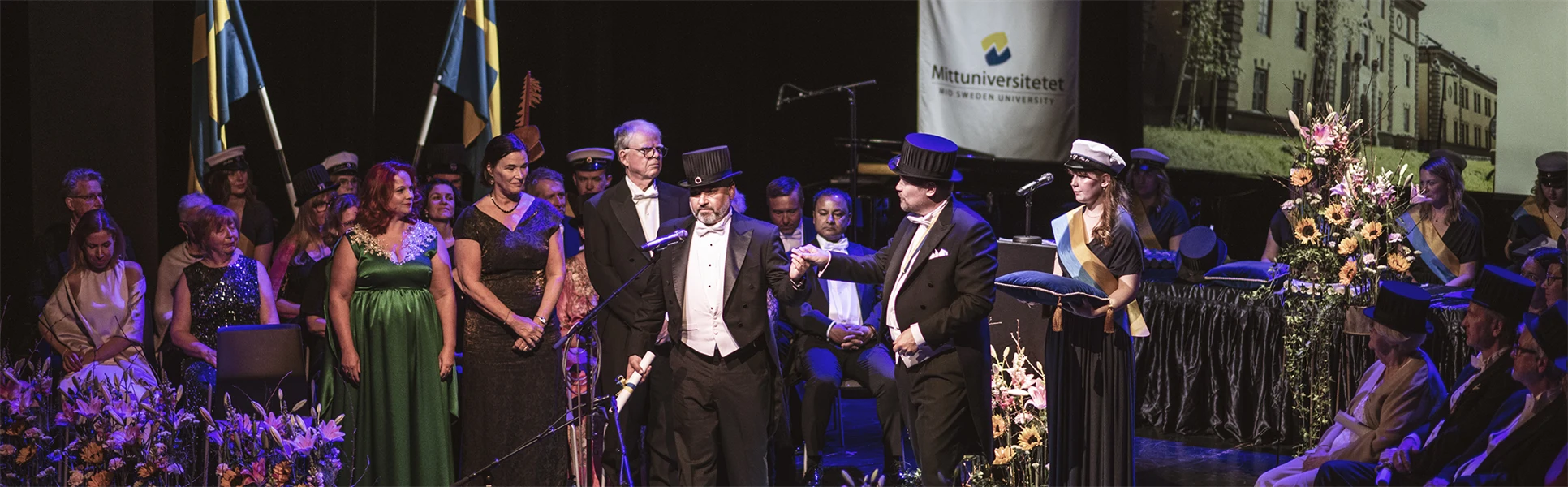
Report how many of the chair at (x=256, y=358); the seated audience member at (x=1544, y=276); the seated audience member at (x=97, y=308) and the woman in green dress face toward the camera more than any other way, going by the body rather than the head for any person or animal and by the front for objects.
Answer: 2

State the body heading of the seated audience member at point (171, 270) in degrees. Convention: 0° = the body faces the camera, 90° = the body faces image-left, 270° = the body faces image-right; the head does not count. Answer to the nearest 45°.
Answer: approximately 315°

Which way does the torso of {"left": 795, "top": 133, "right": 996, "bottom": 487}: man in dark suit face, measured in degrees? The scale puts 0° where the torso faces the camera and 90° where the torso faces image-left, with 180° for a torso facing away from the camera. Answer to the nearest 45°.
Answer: approximately 45°

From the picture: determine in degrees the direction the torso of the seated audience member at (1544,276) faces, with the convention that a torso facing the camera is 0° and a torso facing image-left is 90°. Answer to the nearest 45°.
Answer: approximately 90°

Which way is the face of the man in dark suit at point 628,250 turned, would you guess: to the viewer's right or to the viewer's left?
to the viewer's right

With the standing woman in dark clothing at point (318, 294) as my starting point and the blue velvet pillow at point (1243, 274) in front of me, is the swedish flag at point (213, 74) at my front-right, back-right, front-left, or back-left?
back-left

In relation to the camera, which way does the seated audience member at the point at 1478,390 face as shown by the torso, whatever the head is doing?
to the viewer's left
